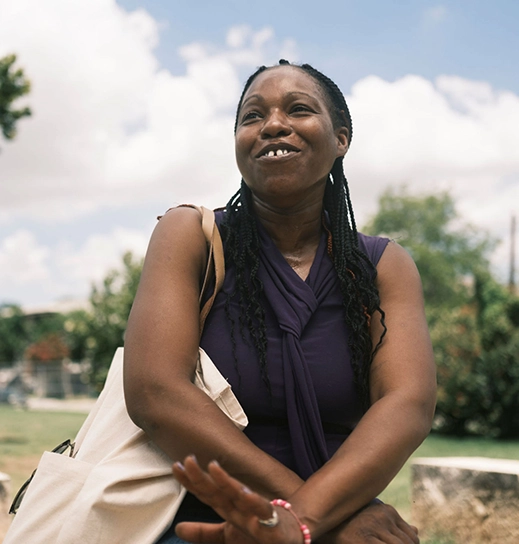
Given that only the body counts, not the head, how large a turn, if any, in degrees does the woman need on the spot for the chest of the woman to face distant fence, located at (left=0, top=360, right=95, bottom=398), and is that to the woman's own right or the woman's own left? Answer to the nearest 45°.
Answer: approximately 180°

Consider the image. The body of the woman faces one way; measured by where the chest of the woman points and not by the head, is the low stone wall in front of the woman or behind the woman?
behind

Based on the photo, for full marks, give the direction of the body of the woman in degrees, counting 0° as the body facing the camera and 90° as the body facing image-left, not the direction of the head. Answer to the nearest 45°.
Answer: approximately 0°

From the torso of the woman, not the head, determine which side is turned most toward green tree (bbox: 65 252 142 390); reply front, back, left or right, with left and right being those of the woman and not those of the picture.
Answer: back

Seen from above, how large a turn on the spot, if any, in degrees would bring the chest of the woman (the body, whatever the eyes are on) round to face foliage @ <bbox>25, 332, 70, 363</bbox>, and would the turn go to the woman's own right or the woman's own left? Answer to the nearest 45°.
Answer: approximately 180°

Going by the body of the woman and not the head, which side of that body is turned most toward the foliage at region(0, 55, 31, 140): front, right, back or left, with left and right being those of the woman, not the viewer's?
back
